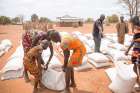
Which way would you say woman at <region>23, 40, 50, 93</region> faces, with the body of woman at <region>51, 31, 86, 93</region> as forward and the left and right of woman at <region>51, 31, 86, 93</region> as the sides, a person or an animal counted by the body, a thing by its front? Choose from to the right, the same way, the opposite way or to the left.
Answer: the opposite way

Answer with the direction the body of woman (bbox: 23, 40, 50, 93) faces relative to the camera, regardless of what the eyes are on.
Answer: to the viewer's right

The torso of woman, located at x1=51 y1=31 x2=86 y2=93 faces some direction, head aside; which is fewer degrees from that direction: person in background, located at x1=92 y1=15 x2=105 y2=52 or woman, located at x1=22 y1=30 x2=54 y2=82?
the woman

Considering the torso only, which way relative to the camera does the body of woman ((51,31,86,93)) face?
to the viewer's left

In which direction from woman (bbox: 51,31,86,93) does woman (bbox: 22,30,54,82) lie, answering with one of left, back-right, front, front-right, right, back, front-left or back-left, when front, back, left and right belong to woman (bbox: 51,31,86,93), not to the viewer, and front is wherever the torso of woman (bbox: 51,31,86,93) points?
front-right

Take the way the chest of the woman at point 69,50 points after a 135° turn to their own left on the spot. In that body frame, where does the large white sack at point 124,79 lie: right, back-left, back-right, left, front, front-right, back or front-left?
front-left
